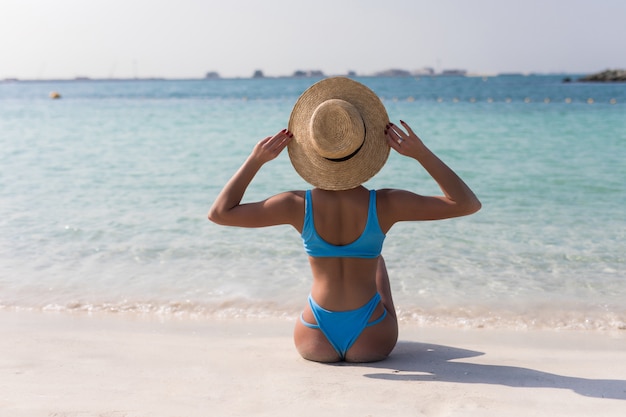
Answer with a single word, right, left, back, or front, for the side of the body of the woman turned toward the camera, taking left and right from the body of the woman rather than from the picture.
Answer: back

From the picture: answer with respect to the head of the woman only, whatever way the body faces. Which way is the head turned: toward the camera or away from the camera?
away from the camera
